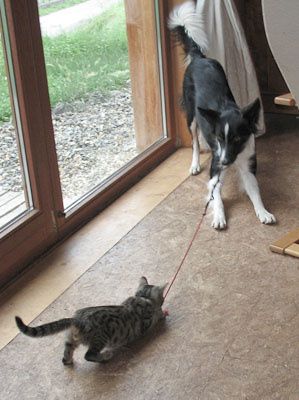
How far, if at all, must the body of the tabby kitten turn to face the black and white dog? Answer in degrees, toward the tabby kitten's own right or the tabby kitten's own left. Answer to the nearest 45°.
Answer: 0° — it already faces it

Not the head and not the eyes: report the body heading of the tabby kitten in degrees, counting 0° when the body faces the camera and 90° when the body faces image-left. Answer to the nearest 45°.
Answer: approximately 225°

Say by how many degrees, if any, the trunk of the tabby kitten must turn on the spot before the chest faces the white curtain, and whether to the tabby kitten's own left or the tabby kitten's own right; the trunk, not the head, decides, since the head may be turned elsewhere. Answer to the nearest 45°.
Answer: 0° — it already faces it
